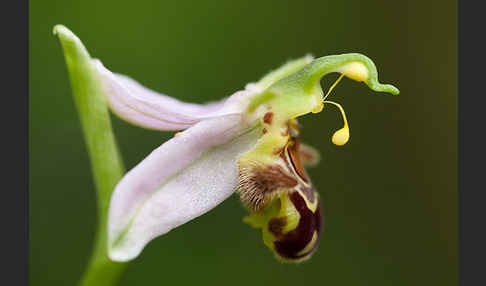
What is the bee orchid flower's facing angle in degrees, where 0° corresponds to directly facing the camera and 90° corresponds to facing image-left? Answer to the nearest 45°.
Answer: approximately 270°
